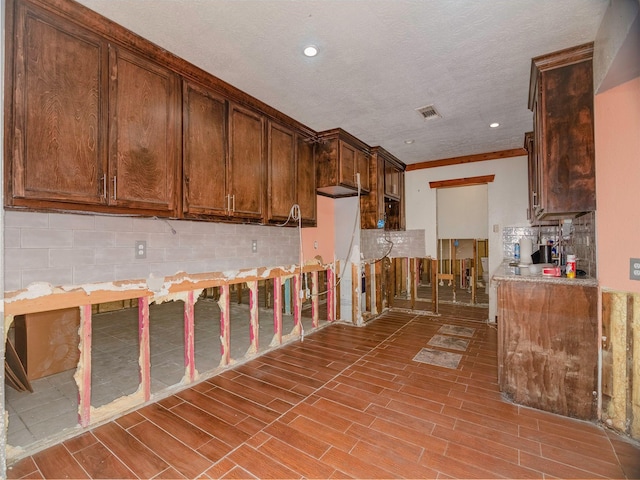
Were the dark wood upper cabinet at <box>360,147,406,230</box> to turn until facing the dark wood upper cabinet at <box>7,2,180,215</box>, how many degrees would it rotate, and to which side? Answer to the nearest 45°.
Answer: approximately 90° to its right

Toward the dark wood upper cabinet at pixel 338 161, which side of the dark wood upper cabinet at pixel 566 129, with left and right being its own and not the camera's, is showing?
front

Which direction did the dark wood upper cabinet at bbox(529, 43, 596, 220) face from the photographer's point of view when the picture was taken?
facing to the left of the viewer

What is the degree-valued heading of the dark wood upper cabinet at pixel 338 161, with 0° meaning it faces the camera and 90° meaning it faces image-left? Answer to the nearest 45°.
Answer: approximately 315°

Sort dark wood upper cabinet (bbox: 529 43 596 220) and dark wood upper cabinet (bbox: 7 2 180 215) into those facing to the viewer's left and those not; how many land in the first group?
1

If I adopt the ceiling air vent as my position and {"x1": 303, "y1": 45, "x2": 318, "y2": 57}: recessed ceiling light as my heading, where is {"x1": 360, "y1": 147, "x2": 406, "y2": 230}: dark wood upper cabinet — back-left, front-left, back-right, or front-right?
back-right

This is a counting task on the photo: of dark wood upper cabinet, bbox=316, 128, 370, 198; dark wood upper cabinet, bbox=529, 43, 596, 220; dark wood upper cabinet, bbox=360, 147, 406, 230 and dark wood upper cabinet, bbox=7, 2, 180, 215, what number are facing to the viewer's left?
1

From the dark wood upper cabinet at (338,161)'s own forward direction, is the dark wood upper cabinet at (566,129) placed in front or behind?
in front

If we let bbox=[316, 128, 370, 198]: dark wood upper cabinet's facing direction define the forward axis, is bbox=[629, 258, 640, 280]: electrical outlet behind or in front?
in front

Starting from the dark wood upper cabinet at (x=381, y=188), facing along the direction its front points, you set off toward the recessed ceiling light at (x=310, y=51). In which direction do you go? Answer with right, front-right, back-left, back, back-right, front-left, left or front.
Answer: front-right

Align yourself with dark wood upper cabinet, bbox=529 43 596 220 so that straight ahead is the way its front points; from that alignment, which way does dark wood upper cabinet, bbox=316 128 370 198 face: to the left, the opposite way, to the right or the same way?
the opposite way

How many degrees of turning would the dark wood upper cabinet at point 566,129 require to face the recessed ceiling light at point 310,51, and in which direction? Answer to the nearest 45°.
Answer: approximately 45° to its left
